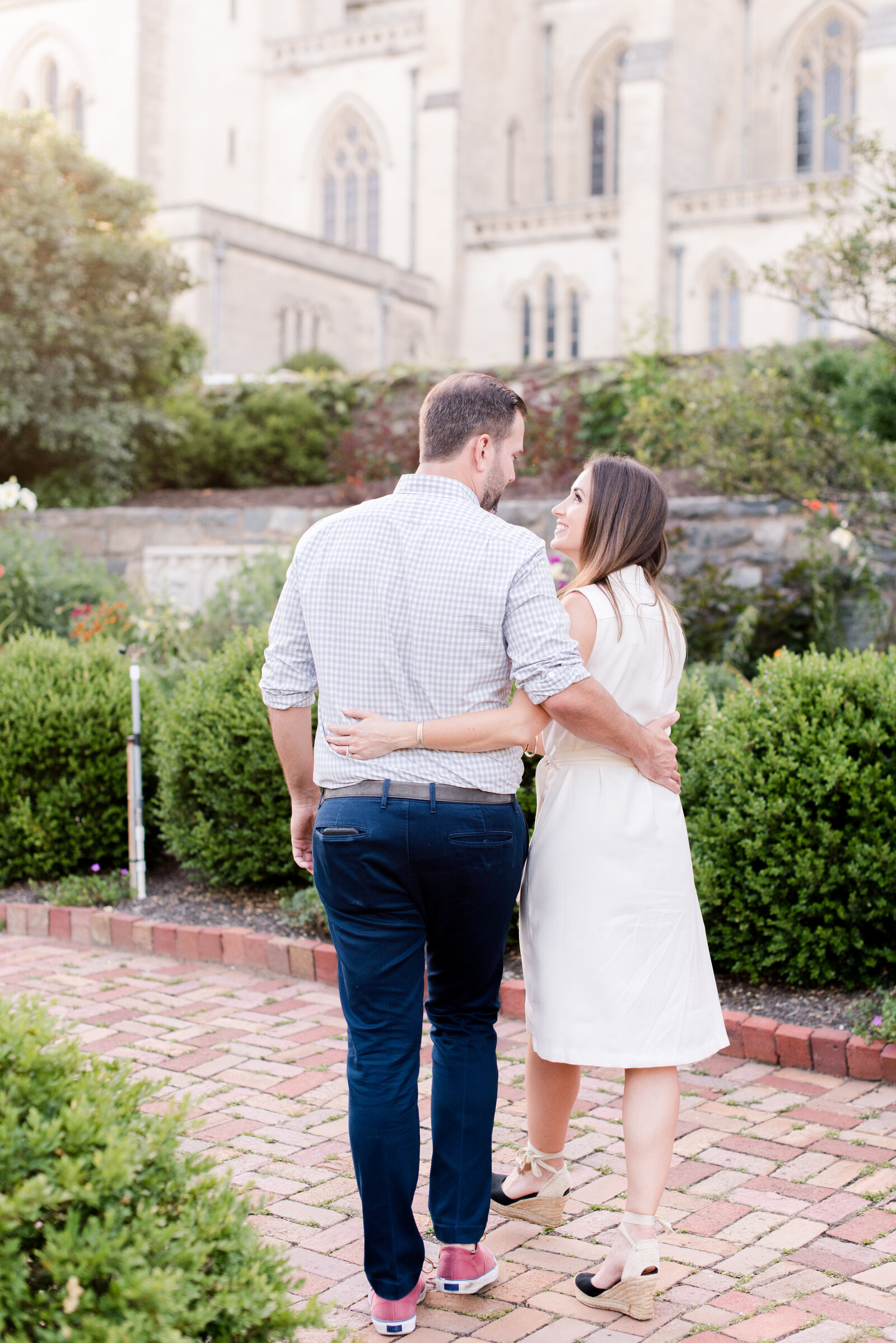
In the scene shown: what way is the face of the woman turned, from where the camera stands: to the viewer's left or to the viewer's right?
to the viewer's left

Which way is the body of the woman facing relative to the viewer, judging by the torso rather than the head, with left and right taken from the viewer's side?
facing away from the viewer and to the left of the viewer

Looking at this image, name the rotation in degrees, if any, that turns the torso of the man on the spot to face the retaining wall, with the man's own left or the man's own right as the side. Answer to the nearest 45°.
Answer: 0° — they already face it

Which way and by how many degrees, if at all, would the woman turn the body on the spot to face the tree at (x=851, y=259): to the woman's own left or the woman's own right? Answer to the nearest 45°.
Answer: approximately 45° to the woman's own right

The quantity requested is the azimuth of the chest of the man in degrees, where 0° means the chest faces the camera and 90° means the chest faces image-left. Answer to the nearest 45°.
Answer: approximately 180°

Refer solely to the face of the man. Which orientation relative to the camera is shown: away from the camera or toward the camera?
away from the camera
